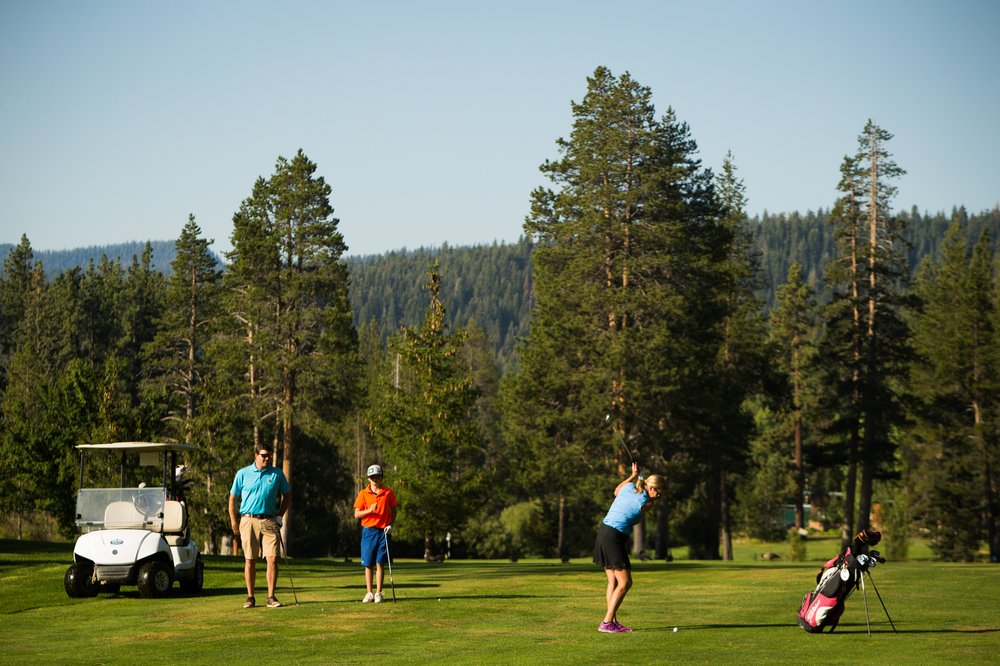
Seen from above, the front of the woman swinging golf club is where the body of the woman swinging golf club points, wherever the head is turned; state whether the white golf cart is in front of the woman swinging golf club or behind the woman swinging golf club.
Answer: behind

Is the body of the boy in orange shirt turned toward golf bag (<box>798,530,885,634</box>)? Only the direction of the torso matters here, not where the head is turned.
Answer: no

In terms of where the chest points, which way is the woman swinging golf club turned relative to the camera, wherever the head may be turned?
to the viewer's right

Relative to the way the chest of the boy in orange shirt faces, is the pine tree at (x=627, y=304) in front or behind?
behind

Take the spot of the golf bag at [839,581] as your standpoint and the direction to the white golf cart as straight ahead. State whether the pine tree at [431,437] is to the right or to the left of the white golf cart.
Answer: right

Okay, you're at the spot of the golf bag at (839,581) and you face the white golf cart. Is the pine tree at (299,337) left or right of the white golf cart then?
right

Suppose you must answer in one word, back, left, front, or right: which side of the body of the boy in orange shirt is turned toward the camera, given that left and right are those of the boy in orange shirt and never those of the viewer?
front

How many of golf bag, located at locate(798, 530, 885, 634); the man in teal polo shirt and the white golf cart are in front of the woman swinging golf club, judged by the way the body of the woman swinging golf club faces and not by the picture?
1

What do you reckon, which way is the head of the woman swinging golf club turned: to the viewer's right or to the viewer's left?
to the viewer's right

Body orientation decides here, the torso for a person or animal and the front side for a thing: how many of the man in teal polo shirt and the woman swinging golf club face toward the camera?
1

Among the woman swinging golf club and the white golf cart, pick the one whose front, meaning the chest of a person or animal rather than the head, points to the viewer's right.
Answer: the woman swinging golf club

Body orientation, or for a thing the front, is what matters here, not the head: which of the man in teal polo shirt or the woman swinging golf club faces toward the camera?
the man in teal polo shirt

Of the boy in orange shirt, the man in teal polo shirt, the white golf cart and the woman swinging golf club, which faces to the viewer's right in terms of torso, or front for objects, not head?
the woman swinging golf club

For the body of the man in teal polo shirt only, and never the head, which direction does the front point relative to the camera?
toward the camera

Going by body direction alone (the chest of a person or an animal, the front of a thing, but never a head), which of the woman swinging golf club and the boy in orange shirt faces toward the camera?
the boy in orange shirt

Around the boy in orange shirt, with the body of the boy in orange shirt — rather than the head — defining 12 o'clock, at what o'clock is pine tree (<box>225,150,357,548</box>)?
The pine tree is roughly at 6 o'clock from the boy in orange shirt.

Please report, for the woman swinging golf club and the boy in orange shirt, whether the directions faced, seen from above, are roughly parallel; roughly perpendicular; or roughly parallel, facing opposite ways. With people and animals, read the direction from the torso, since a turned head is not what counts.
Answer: roughly perpendicular

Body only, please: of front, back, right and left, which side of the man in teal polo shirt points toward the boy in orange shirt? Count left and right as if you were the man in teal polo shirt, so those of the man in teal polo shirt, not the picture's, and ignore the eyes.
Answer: left

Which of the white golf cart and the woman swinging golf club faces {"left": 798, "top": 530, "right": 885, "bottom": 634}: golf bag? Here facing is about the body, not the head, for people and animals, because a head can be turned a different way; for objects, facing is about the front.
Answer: the woman swinging golf club

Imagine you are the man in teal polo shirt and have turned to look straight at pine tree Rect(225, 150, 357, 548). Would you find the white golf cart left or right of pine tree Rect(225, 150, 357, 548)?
left

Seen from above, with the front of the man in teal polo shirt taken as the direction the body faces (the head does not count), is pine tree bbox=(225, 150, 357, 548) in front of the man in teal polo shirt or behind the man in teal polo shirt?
behind

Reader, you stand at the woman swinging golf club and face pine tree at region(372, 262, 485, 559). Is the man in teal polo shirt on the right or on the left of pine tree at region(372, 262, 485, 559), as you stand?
left
